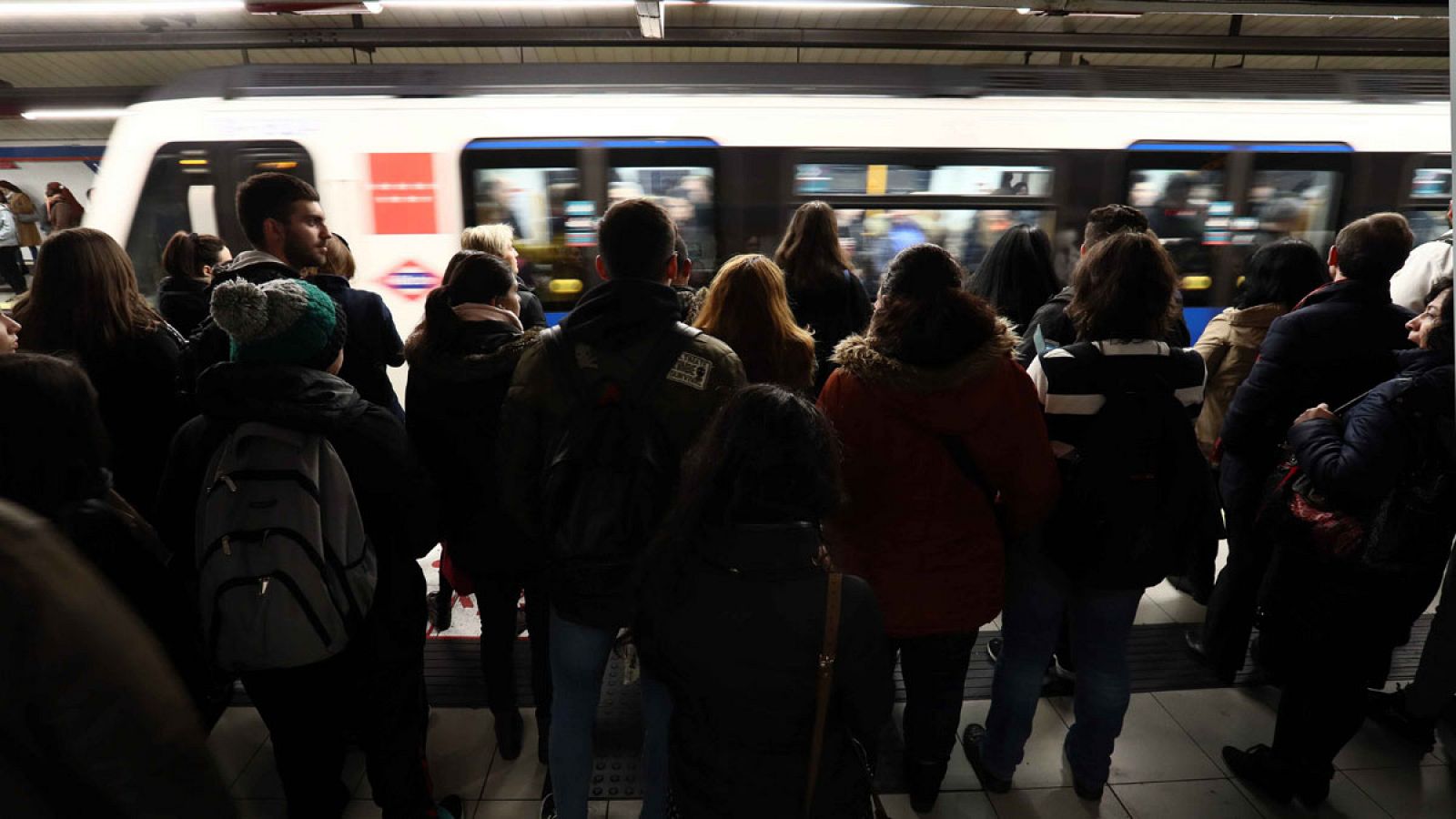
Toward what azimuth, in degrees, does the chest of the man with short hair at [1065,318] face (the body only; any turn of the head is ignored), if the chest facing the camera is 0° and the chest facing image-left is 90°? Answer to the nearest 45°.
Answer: approximately 180°

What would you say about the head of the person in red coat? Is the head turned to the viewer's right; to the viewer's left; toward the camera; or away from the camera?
away from the camera

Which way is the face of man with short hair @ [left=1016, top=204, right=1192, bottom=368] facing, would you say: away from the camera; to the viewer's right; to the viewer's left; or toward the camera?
away from the camera

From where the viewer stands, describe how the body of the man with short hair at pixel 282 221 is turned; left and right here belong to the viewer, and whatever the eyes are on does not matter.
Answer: facing to the right of the viewer

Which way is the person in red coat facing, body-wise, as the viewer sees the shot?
away from the camera

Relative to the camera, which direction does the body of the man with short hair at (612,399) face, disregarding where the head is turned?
away from the camera

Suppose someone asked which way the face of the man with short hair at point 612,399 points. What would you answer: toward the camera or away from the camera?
away from the camera

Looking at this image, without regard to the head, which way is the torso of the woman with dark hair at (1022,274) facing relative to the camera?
away from the camera

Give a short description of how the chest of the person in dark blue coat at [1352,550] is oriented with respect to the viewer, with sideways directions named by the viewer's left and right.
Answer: facing to the left of the viewer

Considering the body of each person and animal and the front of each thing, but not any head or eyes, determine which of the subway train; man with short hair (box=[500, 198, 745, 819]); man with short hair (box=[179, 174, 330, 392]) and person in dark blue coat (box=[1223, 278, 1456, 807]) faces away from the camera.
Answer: man with short hair (box=[500, 198, 745, 819])

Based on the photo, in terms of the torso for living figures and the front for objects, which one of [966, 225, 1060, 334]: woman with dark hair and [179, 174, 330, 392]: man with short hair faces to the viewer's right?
the man with short hair

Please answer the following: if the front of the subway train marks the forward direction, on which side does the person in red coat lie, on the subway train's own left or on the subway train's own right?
on the subway train's own left
